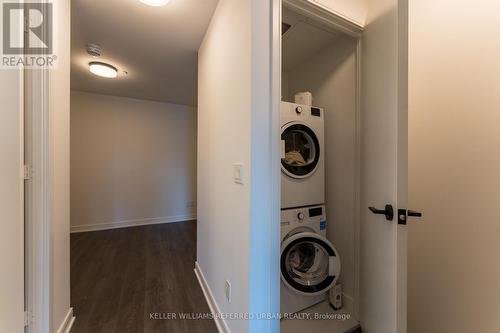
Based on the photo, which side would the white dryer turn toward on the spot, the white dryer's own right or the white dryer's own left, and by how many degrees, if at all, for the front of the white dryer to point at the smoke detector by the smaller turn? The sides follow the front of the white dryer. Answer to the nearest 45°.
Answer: approximately 135° to the white dryer's own right

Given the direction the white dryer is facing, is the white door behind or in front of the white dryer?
in front

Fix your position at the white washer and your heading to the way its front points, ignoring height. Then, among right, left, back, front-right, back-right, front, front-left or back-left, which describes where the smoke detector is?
back-right
